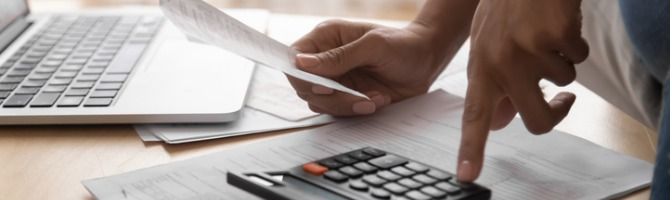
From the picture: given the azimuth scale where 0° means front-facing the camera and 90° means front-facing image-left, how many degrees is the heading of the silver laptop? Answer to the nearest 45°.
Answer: approximately 270°

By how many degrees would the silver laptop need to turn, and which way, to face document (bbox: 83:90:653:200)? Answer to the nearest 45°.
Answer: approximately 45° to its right
